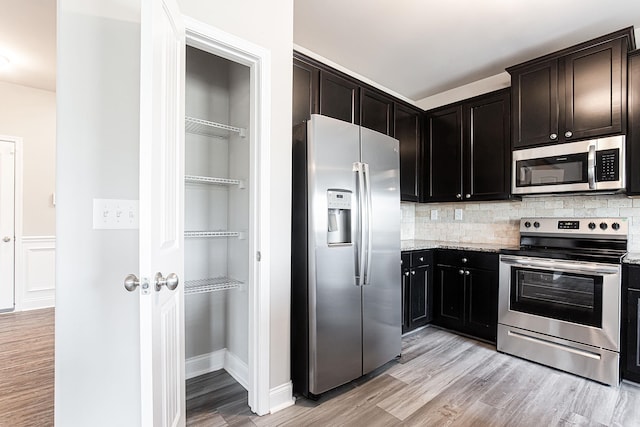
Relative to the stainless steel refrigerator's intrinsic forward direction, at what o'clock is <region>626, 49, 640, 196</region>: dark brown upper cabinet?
The dark brown upper cabinet is roughly at 10 o'clock from the stainless steel refrigerator.

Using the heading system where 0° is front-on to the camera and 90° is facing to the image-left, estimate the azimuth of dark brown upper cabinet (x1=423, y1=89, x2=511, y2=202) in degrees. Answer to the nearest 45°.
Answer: approximately 45°

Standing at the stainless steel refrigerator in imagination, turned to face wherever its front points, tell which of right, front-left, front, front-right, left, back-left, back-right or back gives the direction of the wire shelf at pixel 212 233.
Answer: back-right

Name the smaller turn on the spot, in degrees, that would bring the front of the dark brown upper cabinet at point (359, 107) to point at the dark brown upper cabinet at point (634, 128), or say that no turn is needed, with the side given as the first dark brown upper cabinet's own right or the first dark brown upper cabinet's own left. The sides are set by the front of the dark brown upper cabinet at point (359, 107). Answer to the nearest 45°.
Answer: approximately 45° to the first dark brown upper cabinet's own left

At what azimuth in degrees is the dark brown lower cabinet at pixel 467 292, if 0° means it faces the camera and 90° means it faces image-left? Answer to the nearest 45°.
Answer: approximately 45°

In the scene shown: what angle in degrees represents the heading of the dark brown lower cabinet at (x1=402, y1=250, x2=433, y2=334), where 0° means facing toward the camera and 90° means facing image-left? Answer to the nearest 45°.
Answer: approximately 315°

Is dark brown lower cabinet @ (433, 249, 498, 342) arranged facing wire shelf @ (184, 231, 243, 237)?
yes

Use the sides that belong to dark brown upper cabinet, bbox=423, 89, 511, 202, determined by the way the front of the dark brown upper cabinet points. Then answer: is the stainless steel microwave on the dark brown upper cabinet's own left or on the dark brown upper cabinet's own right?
on the dark brown upper cabinet's own left
